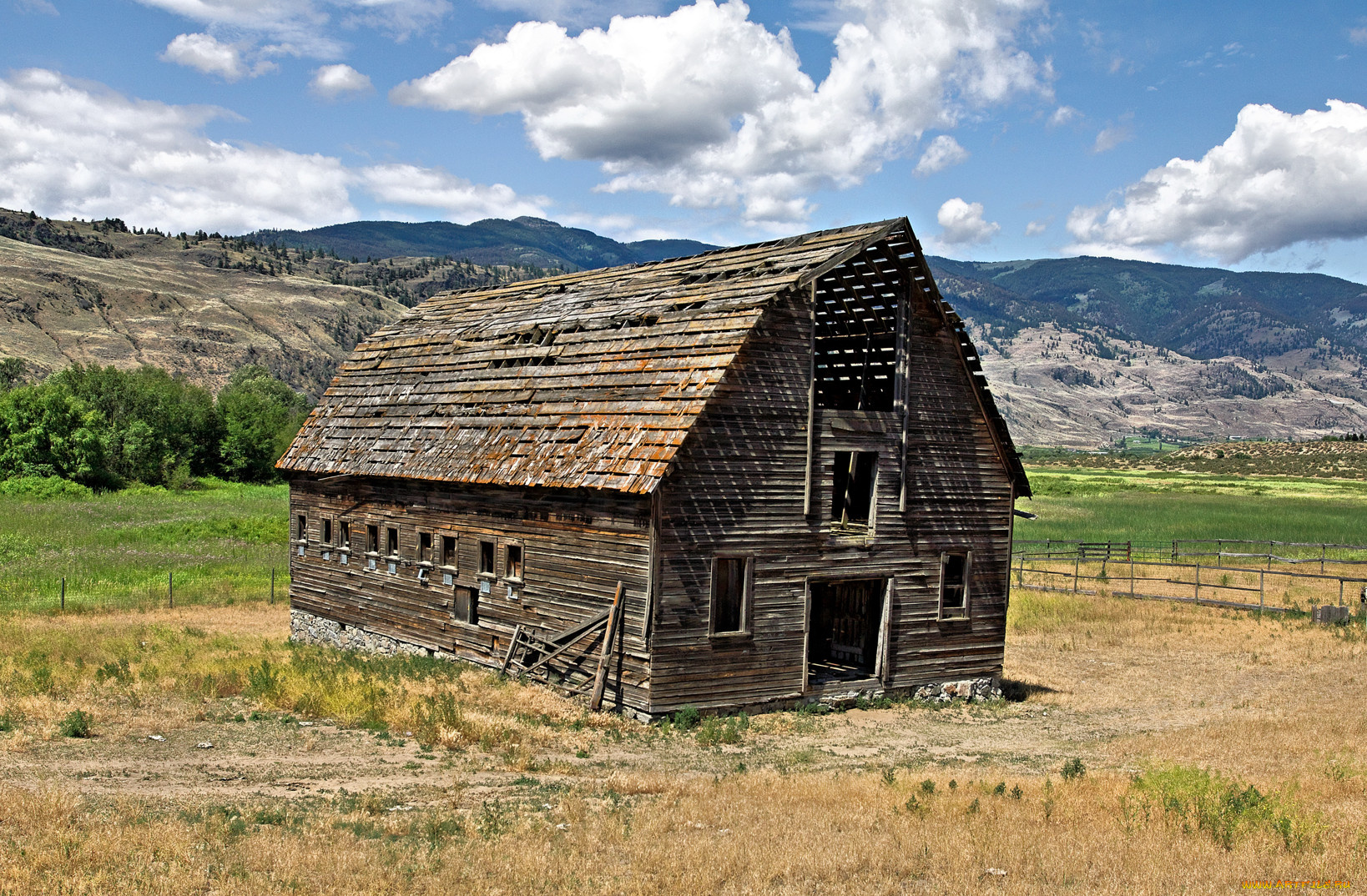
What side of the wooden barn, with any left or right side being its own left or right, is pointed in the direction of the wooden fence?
left

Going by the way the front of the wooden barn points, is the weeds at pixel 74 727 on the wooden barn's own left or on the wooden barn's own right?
on the wooden barn's own right

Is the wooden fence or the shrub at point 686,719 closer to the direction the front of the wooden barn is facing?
the shrub

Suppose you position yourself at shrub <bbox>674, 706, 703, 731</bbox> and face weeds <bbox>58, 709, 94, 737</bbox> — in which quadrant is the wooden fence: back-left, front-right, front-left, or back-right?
back-right

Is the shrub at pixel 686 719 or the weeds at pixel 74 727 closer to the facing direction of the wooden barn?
the shrub

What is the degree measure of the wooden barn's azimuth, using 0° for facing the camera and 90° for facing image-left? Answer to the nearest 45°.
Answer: approximately 315°

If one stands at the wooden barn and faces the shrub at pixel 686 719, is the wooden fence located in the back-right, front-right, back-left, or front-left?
back-left
